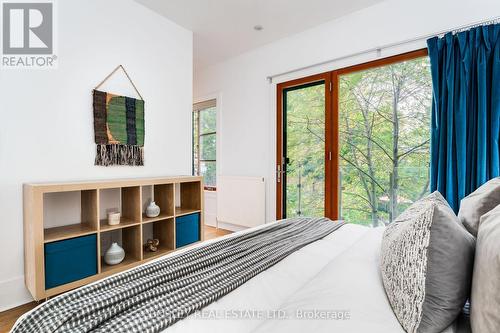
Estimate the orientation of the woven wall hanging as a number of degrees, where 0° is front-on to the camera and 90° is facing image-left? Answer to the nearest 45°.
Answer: approximately 315°

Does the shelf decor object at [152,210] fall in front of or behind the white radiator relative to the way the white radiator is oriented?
in front

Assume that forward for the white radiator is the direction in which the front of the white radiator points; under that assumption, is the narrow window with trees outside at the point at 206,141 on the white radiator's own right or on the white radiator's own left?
on the white radiator's own right

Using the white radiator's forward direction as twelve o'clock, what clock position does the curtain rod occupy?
The curtain rod is roughly at 9 o'clock from the white radiator.

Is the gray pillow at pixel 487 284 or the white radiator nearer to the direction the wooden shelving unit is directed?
the gray pillow

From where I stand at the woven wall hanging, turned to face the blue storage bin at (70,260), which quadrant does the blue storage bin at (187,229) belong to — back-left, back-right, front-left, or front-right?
back-left

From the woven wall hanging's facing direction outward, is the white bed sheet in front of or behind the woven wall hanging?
in front
